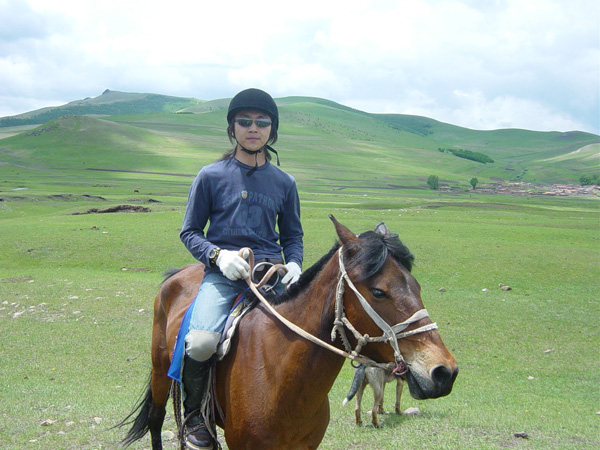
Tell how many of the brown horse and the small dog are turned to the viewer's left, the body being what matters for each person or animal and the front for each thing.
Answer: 0

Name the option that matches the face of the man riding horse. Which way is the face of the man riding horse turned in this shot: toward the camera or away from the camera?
toward the camera

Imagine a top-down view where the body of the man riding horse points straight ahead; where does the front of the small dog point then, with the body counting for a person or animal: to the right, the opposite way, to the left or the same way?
to the left

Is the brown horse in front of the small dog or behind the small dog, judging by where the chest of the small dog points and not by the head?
behind

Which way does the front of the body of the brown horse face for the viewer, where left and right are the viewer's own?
facing the viewer and to the right of the viewer

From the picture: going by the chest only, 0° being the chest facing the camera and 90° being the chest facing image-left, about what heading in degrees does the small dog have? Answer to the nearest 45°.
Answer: approximately 225°

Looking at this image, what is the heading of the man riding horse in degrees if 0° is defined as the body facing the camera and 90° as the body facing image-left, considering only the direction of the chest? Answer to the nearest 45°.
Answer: approximately 315°

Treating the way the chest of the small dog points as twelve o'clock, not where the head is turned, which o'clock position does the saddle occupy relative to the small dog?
The saddle is roughly at 5 o'clock from the small dog.
